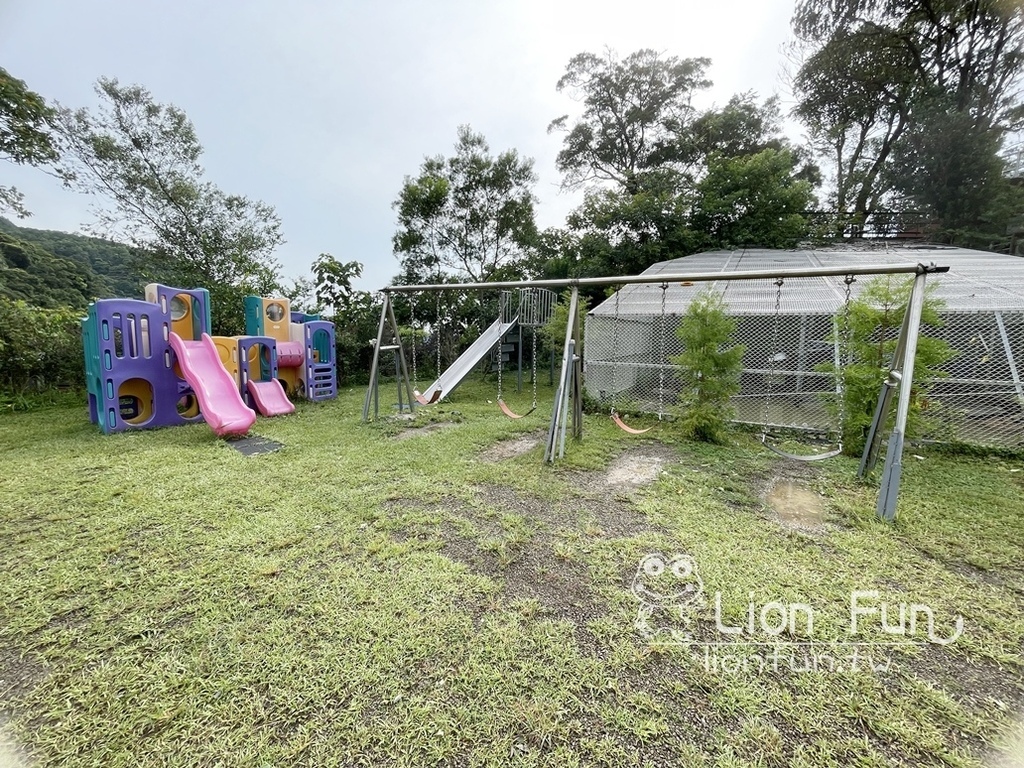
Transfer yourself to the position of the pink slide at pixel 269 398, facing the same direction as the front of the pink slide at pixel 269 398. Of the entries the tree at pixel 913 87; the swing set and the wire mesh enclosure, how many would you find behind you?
0

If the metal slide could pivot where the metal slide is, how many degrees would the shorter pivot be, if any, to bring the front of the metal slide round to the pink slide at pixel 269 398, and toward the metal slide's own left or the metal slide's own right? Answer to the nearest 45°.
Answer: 0° — it already faces it

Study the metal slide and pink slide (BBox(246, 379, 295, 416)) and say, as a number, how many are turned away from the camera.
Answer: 0

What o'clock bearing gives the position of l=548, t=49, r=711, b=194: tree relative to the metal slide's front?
The tree is roughly at 6 o'clock from the metal slide.

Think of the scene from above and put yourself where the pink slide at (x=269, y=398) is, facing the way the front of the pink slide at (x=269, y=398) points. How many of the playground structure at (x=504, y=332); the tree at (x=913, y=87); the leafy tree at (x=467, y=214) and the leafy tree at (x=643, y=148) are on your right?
0

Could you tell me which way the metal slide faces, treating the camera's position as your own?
facing the viewer and to the left of the viewer

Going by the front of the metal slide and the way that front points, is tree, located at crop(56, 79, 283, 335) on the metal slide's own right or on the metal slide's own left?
on the metal slide's own right

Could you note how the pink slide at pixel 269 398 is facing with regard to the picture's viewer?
facing the viewer and to the right of the viewer

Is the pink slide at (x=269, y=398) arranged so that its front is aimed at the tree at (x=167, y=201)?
no

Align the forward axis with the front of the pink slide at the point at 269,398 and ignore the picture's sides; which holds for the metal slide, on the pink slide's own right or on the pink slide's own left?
on the pink slide's own left

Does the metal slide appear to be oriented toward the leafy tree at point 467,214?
no

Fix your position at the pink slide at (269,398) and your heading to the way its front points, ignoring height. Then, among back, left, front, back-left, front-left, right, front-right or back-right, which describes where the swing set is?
front
